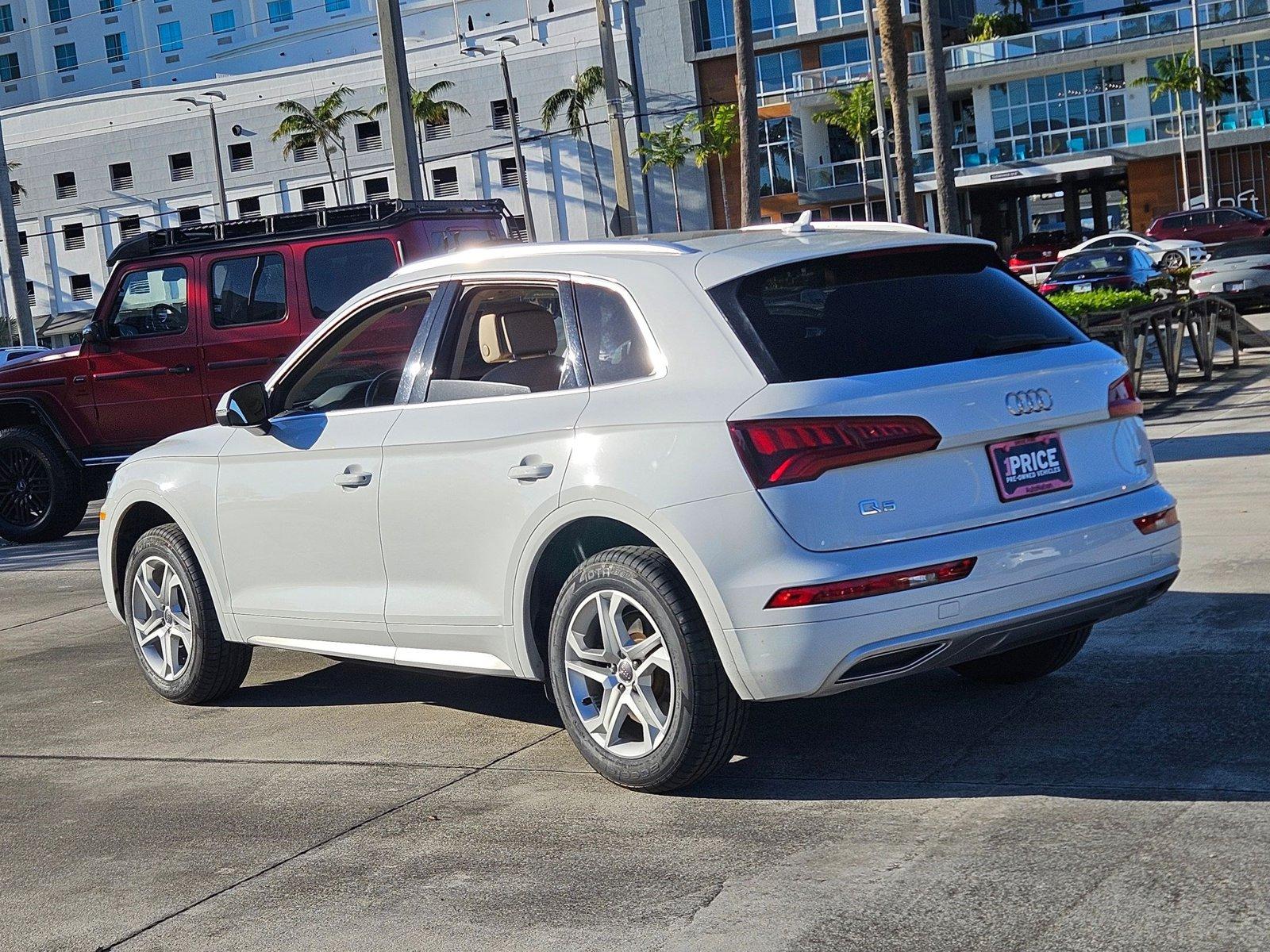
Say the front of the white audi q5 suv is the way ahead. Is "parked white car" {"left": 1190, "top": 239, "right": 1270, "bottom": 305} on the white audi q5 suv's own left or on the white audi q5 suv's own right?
on the white audi q5 suv's own right

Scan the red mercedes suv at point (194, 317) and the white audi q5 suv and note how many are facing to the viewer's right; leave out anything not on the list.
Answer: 0

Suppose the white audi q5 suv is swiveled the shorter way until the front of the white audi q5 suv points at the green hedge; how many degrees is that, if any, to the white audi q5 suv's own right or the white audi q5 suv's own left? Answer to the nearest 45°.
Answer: approximately 45° to the white audi q5 suv's own right

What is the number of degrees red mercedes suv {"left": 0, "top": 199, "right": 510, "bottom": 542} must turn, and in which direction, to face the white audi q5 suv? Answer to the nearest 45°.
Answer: approximately 135° to its left

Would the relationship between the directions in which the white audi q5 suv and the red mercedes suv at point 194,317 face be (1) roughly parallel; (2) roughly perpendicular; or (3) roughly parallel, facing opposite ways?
roughly parallel

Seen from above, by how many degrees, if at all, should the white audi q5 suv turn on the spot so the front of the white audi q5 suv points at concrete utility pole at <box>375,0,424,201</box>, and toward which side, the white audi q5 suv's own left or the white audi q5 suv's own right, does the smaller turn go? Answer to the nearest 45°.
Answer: approximately 45° to the white audi q5 suv's own right

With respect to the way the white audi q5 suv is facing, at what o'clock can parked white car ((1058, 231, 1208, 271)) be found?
The parked white car is roughly at 2 o'clock from the white audi q5 suv.

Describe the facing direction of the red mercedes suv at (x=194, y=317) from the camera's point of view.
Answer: facing away from the viewer and to the left of the viewer

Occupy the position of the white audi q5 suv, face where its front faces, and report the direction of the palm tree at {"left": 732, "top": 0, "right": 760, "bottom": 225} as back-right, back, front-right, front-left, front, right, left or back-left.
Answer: front-right

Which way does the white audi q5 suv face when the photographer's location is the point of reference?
facing away from the viewer and to the left of the viewer

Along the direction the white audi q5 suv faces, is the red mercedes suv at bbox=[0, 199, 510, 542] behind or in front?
in front
